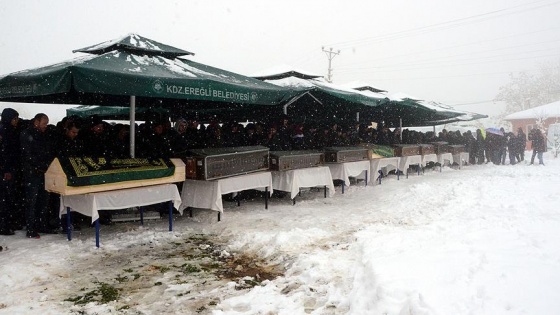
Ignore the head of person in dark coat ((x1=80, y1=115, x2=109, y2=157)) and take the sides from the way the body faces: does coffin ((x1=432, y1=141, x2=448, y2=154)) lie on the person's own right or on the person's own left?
on the person's own left

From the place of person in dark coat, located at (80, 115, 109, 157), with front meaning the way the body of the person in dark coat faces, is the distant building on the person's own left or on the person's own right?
on the person's own left

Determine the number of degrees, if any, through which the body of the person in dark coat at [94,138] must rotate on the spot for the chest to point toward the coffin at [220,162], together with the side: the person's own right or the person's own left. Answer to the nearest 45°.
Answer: approximately 45° to the person's own left

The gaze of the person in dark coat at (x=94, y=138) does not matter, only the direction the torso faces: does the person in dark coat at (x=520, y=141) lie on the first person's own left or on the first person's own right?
on the first person's own left

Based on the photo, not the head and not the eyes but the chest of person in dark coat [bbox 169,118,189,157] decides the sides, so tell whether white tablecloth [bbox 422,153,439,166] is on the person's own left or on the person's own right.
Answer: on the person's own left

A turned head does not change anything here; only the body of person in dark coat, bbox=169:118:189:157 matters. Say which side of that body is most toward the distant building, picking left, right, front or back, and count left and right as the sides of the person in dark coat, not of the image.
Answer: left

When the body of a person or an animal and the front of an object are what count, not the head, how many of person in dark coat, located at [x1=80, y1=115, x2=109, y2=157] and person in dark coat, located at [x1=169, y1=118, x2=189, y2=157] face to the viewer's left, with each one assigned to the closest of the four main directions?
0

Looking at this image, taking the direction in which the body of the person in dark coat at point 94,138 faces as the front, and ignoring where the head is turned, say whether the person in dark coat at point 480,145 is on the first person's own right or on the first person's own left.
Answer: on the first person's own left
